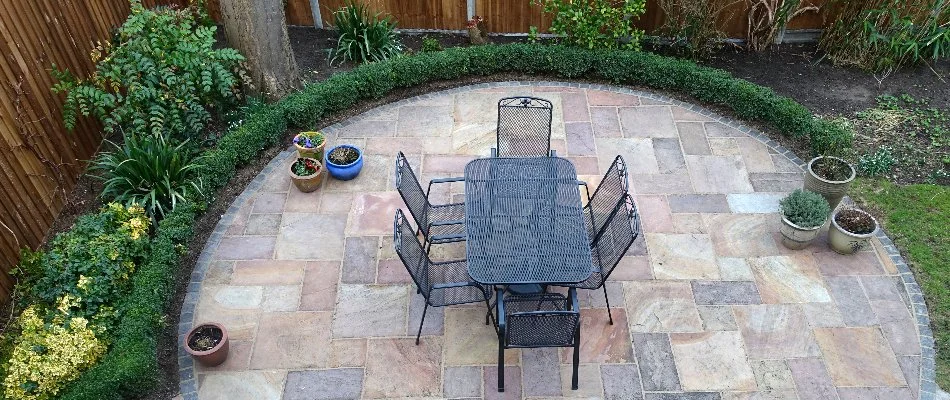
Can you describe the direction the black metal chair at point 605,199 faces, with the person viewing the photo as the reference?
facing to the left of the viewer

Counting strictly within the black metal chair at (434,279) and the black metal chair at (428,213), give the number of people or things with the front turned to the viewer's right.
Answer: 2

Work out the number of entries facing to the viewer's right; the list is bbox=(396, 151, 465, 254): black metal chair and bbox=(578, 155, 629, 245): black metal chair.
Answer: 1

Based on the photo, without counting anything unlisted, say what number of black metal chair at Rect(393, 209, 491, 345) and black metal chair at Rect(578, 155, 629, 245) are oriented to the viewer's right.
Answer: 1

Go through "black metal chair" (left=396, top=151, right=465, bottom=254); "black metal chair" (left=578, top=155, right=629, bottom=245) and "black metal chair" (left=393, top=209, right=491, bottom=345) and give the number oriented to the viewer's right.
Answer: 2

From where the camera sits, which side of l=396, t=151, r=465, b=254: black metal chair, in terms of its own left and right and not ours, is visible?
right

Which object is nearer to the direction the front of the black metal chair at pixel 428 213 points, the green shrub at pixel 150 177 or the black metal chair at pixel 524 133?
the black metal chair

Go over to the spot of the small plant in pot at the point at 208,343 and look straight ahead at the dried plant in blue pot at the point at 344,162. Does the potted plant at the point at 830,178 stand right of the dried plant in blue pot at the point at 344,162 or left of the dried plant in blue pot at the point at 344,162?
right

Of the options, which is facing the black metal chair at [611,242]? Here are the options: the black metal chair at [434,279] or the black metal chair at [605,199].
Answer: the black metal chair at [434,279]

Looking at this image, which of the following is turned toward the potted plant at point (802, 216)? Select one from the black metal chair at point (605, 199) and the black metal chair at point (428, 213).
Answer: the black metal chair at point (428, 213)

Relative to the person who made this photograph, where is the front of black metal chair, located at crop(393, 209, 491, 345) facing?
facing to the right of the viewer

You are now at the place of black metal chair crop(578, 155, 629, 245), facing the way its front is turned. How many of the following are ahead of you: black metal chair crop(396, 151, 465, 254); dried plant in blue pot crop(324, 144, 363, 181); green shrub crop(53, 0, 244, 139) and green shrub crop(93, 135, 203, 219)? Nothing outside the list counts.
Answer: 4

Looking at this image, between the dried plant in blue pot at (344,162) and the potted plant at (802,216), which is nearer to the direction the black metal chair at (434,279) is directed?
the potted plant

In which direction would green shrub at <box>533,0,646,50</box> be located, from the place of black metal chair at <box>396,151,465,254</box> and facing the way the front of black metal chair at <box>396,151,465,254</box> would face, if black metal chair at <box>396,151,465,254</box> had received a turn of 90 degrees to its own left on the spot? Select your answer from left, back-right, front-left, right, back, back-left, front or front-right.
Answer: front-right

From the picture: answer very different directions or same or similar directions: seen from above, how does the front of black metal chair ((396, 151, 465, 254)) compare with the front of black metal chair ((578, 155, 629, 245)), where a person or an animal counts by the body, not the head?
very different directions

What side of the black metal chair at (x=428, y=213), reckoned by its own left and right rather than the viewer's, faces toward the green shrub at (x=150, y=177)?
back
